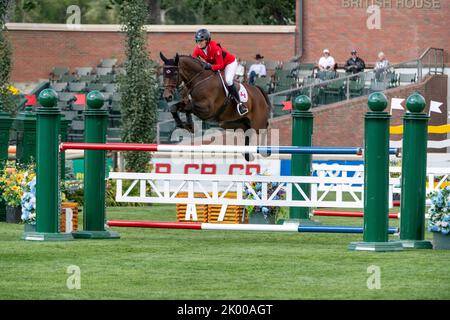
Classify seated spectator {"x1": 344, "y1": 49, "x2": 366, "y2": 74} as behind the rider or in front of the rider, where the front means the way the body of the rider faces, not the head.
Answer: behind

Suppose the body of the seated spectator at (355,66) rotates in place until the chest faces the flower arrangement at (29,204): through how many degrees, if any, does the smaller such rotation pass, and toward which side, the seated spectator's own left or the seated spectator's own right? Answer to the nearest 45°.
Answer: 0° — they already face it

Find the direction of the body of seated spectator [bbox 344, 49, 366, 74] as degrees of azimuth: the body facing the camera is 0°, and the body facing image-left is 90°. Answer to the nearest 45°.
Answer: approximately 0°

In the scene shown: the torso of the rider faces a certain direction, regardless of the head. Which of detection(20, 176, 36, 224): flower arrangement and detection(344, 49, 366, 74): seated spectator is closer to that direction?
the flower arrangement

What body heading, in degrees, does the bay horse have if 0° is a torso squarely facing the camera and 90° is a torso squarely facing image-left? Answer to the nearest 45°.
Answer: approximately 45°

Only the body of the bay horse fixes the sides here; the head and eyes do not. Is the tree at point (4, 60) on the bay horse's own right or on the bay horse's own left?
on the bay horse's own right

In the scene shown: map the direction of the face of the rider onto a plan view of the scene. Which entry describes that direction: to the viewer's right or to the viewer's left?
to the viewer's left

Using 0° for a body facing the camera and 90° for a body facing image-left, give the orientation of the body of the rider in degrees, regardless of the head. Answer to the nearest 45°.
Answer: approximately 45°
